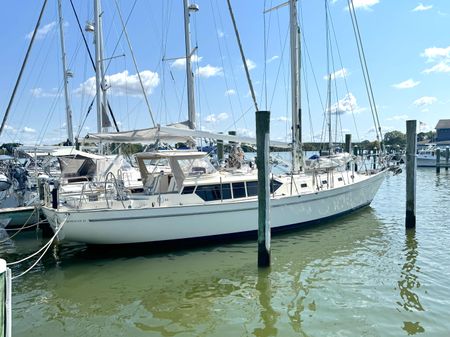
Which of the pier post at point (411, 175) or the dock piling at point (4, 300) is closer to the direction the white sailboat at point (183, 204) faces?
the pier post

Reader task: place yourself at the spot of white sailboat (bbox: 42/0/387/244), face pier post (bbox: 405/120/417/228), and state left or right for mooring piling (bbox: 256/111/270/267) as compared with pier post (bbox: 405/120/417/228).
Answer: right

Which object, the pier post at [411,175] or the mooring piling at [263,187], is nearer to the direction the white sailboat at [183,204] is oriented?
the pier post

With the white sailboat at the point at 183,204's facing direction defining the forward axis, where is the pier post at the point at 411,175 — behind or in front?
in front

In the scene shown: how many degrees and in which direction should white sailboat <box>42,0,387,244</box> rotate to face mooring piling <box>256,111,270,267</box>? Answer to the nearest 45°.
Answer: approximately 90° to its right

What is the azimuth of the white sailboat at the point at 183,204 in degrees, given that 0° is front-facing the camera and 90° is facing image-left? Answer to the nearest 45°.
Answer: approximately 225°

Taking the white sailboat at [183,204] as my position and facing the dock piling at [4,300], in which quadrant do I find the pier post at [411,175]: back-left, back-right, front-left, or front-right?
back-left

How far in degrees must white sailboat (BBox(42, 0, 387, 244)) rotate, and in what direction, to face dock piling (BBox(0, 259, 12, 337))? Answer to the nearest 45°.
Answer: approximately 135° to its right
